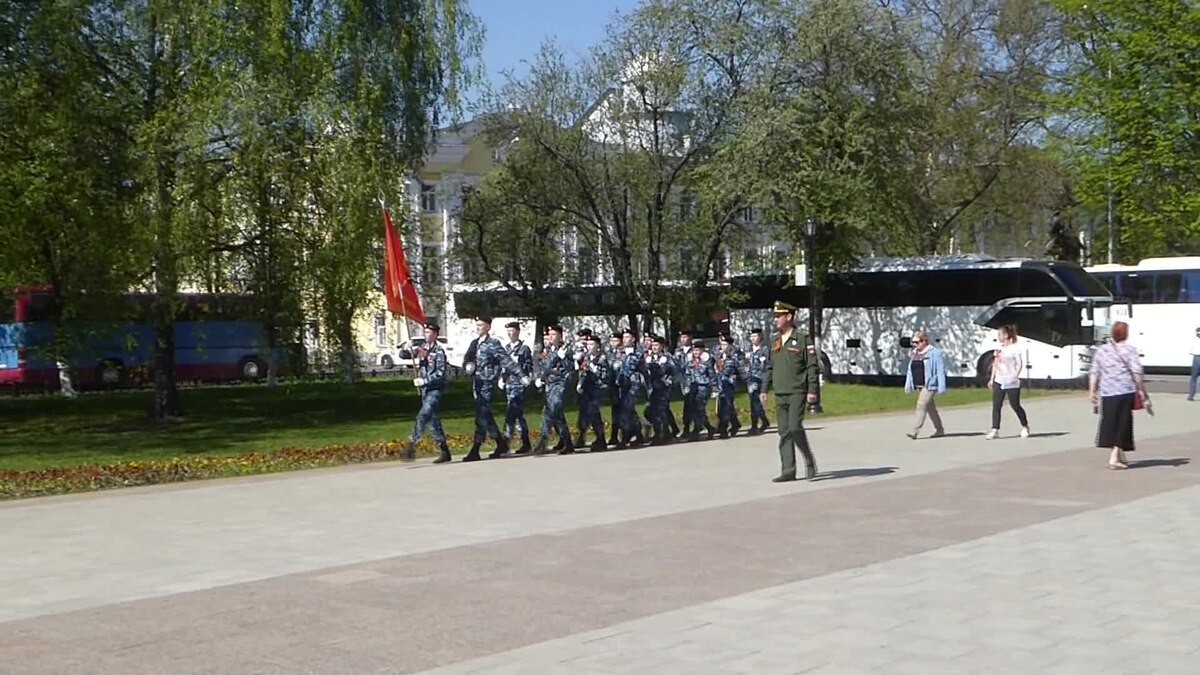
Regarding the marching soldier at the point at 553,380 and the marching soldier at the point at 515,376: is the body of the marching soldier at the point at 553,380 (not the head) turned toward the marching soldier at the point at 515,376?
yes

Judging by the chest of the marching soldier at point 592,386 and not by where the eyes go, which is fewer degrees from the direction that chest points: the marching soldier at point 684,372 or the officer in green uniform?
the officer in green uniform
